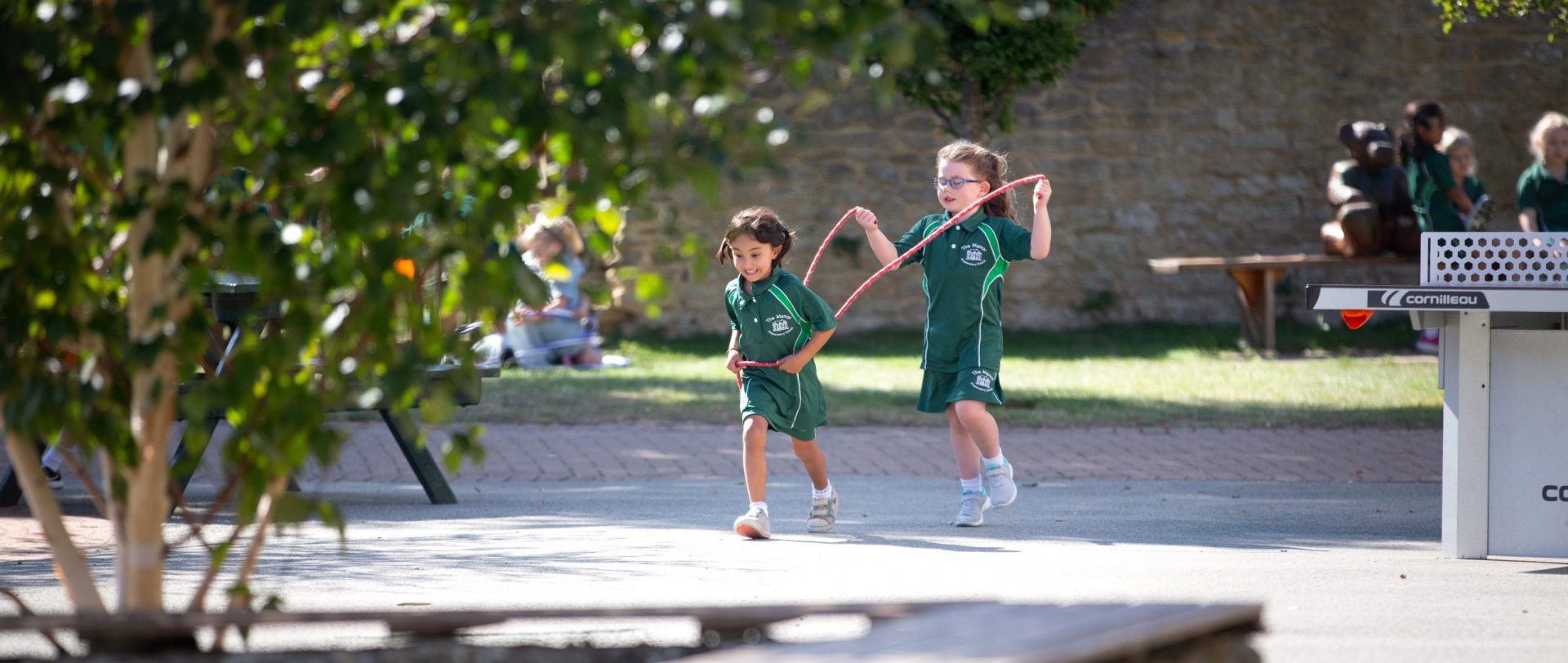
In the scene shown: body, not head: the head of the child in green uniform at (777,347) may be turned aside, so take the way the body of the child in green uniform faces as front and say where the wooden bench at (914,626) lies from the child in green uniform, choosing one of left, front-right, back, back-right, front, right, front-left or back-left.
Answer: front-left

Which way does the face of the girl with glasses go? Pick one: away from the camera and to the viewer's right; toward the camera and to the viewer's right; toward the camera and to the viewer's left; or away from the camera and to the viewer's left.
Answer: toward the camera and to the viewer's left

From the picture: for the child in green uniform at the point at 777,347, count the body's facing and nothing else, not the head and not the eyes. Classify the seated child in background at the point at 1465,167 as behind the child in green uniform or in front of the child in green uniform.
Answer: behind

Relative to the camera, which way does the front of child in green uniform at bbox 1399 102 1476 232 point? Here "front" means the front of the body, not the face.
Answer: to the viewer's right

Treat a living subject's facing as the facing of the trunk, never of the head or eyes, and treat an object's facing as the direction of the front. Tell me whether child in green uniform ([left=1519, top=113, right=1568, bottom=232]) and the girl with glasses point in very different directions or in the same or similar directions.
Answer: same or similar directions

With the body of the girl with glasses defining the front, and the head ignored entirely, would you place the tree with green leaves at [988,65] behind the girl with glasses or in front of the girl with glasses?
behind

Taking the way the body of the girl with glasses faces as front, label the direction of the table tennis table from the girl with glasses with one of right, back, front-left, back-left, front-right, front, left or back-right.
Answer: left

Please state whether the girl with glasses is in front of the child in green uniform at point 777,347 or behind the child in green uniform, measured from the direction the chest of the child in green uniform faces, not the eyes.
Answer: behind

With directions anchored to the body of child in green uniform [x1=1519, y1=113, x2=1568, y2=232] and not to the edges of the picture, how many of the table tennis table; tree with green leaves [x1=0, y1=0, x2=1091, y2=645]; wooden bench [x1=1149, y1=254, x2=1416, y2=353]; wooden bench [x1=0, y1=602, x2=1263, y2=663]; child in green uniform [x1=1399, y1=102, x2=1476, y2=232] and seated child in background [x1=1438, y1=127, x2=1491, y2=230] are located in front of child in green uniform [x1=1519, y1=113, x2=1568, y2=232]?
3

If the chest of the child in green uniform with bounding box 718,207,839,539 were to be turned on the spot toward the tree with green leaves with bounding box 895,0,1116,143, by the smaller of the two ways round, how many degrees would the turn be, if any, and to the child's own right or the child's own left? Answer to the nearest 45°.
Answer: approximately 135° to the child's own right

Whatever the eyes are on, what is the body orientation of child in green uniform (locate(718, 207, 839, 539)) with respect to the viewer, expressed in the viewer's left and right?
facing the viewer and to the left of the viewer

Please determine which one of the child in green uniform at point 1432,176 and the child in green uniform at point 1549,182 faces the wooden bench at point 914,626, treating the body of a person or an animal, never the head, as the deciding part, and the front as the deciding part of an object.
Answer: the child in green uniform at point 1549,182

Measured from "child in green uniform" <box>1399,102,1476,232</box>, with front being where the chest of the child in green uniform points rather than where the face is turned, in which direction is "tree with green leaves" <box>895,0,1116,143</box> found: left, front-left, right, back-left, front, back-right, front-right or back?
back-right

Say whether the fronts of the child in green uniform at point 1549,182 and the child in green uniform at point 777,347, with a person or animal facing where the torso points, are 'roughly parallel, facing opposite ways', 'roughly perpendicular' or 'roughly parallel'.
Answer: roughly parallel

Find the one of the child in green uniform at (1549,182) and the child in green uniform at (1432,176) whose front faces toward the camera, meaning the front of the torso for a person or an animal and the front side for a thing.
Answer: the child in green uniform at (1549,182)
